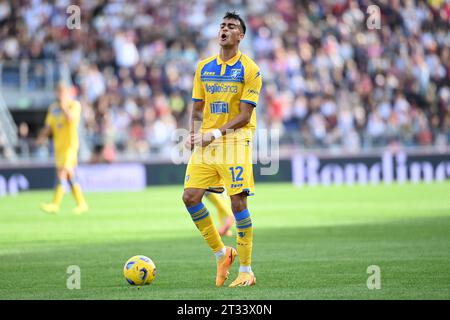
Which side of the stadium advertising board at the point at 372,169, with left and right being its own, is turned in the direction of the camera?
front

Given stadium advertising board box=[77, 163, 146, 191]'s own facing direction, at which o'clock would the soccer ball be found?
The soccer ball is roughly at 12 o'clock from the stadium advertising board.

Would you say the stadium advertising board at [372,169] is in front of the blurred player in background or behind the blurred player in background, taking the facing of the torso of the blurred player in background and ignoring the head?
behind

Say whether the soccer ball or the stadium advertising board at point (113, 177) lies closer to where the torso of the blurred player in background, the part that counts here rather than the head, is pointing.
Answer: the soccer ball

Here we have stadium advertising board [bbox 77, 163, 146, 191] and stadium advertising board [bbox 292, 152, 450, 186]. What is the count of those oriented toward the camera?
2

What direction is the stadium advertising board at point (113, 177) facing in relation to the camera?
toward the camera

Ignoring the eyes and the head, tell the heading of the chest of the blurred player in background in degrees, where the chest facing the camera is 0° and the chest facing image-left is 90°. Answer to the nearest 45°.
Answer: approximately 45°

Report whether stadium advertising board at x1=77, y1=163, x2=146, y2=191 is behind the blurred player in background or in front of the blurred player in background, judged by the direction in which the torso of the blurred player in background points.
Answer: behind

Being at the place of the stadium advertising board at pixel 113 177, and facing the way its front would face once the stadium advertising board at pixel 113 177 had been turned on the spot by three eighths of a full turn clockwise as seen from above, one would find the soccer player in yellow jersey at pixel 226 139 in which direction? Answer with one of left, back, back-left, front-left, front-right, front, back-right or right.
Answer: back-left

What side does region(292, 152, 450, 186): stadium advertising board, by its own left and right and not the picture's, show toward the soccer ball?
front

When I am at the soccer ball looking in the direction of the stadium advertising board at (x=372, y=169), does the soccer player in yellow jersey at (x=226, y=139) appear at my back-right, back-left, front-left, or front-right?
front-right

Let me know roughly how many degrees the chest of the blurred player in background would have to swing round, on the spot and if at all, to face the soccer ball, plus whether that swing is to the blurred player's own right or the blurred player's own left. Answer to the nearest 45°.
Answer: approximately 45° to the blurred player's own left
